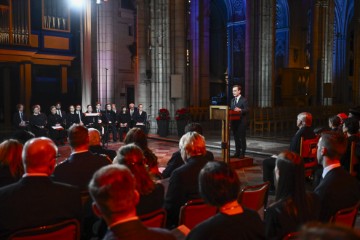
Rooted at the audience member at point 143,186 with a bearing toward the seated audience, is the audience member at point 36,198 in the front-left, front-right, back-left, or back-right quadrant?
back-left

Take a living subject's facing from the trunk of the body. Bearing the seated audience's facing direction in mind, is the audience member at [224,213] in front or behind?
behind

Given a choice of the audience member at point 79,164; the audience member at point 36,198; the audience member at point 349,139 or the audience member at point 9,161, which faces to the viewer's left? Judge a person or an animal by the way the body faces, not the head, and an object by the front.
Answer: the audience member at point 349,139

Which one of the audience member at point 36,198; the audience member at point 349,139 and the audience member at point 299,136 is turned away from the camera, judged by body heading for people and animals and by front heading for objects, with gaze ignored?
the audience member at point 36,198

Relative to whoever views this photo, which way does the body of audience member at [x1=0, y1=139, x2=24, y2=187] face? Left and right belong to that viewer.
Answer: facing away from the viewer

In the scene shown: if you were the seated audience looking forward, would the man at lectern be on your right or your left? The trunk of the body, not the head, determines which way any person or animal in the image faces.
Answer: on your right

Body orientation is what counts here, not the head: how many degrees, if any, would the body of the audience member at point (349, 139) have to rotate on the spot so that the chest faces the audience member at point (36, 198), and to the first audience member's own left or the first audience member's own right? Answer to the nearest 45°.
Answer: approximately 45° to the first audience member's own left

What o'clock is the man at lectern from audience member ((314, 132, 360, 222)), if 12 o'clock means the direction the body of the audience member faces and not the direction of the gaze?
The man at lectern is roughly at 1 o'clock from the audience member.

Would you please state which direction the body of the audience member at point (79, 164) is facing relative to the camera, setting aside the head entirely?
away from the camera

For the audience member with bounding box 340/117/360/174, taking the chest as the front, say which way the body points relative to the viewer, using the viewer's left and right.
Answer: facing to the left of the viewer
